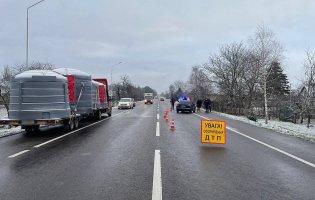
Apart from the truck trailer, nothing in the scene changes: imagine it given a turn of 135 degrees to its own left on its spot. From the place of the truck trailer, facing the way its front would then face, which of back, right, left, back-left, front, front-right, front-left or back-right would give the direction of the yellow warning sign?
back-left

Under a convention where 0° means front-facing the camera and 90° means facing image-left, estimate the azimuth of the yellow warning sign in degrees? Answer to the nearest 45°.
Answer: approximately 0°

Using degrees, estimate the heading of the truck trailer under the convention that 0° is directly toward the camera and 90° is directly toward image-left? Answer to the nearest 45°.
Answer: approximately 225°
